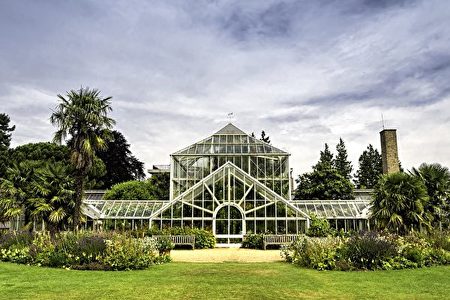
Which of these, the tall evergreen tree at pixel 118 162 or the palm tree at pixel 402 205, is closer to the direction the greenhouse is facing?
the palm tree

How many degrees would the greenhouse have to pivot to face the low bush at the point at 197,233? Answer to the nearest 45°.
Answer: approximately 45° to its right

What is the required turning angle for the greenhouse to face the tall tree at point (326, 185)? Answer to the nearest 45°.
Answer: approximately 135° to its left

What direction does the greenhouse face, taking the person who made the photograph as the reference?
facing the viewer

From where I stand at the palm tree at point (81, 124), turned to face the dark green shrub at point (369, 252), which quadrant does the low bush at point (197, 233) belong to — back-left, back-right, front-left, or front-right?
front-left

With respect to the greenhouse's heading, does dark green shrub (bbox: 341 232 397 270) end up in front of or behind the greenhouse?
in front

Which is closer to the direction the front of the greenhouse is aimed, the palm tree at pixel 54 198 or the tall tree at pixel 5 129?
the palm tree

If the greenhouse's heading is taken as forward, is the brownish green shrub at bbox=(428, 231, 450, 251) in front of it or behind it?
in front

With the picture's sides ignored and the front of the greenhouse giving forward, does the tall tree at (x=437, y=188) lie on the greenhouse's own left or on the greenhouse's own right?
on the greenhouse's own left

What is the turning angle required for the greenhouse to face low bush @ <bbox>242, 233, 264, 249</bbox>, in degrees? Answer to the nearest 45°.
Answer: approximately 45° to its left

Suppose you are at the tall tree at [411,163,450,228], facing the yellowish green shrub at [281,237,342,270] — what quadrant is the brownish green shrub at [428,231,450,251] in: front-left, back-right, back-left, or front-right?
front-left

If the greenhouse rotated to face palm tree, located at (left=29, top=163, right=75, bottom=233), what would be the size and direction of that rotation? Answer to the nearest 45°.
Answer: approximately 45° to its right

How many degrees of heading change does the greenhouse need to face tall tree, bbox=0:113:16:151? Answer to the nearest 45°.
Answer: approximately 135° to its right

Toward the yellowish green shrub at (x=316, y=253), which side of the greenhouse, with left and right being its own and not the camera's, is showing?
front
